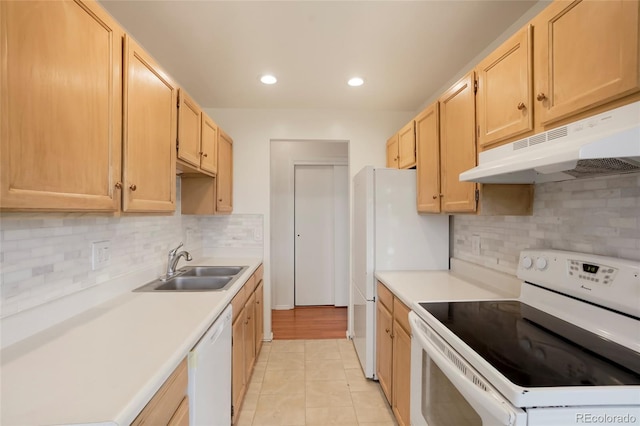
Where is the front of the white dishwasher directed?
to the viewer's right

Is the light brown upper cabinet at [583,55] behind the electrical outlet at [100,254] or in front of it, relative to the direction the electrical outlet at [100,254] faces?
in front

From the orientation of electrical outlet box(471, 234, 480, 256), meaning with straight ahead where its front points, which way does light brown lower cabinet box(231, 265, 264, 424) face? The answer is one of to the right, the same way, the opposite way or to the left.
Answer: the opposite way

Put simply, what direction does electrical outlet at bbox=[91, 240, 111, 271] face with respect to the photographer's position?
facing the viewer and to the right of the viewer

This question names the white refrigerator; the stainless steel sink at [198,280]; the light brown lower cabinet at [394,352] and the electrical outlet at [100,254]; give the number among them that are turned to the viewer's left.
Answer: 2

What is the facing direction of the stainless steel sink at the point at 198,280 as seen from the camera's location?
facing to the right of the viewer

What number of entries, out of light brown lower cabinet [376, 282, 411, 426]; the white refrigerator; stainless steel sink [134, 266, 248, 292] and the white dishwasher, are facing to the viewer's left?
2

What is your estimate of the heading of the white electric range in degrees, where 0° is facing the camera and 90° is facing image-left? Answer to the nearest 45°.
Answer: approximately 45°

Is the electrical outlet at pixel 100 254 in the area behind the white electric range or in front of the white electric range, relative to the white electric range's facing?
in front

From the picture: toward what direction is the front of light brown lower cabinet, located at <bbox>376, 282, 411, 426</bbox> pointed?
to the viewer's left

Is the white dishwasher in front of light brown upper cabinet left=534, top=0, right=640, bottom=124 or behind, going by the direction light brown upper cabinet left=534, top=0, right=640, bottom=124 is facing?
in front

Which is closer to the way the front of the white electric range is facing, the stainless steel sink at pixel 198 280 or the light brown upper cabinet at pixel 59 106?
the light brown upper cabinet

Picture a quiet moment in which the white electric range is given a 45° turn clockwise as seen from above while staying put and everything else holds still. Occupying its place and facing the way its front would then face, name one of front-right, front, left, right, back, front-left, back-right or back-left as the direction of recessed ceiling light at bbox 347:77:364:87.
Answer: front-right

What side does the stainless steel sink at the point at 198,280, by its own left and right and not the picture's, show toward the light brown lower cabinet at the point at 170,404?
right
